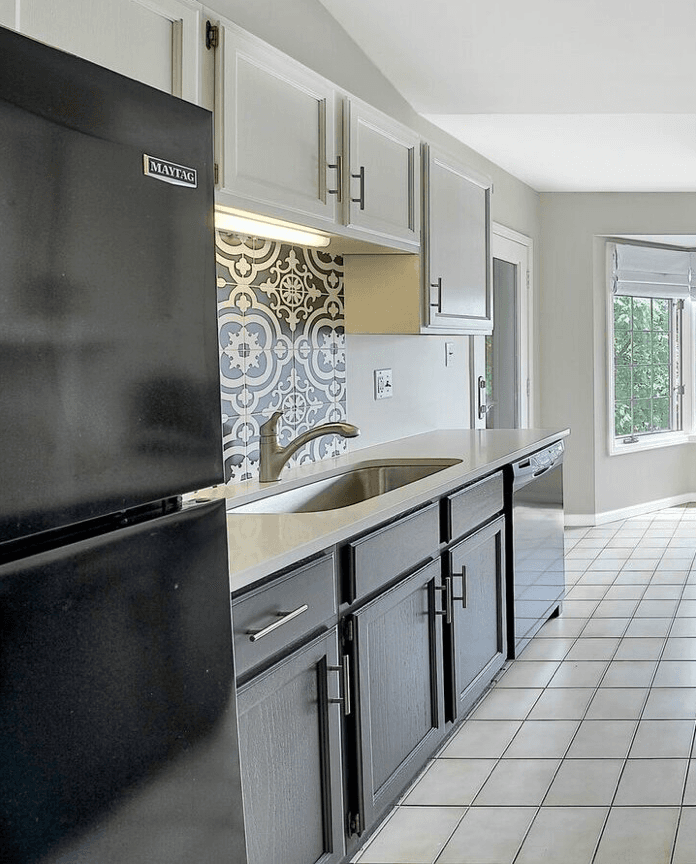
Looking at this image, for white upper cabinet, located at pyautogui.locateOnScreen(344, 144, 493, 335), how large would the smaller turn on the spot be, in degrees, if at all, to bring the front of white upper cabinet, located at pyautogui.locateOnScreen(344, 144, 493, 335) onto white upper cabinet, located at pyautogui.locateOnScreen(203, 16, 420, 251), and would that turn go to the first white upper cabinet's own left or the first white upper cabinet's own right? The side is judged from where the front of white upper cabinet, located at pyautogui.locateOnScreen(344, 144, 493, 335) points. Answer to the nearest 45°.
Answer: approximately 45° to the first white upper cabinet's own right

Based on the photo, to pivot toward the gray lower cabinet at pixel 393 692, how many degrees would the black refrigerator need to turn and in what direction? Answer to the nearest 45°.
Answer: approximately 90° to its left

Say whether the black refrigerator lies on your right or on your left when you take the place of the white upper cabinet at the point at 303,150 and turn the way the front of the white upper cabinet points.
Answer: on your right

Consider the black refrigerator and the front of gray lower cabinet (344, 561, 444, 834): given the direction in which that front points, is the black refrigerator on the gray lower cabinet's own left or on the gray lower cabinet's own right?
on the gray lower cabinet's own right

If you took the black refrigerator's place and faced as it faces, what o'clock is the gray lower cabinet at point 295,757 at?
The gray lower cabinet is roughly at 8 o'clock from the black refrigerator.

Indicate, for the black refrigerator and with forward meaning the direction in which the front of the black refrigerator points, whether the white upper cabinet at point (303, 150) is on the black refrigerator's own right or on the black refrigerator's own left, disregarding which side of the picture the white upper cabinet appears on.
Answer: on the black refrigerator's own left

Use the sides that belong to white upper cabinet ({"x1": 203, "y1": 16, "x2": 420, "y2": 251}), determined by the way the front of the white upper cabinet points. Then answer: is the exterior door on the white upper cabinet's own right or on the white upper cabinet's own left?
on the white upper cabinet's own left
